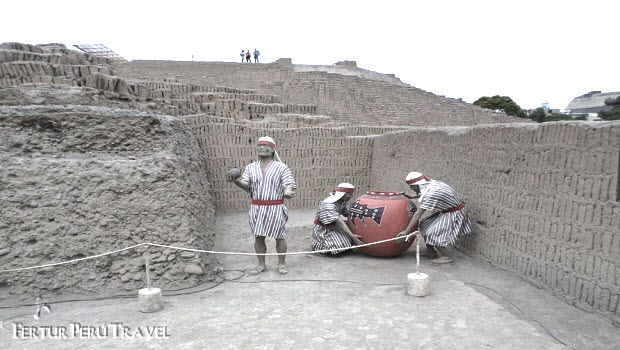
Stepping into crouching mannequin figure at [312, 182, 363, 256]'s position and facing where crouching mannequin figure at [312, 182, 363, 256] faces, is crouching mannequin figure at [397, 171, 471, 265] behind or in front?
in front

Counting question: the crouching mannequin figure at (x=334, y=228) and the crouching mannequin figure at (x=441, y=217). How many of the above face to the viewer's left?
1

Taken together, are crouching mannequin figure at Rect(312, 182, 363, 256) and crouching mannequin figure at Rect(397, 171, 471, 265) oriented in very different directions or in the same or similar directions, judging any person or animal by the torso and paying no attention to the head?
very different directions

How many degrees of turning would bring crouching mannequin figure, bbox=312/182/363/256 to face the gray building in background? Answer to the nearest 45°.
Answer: approximately 45° to its left

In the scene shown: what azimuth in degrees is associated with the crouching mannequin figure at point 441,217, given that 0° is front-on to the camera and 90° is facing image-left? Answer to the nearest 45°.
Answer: approximately 90°

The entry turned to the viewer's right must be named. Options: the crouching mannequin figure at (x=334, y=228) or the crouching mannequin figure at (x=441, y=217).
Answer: the crouching mannequin figure at (x=334, y=228)

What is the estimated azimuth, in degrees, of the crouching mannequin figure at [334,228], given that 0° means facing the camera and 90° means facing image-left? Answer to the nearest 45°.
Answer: approximately 270°

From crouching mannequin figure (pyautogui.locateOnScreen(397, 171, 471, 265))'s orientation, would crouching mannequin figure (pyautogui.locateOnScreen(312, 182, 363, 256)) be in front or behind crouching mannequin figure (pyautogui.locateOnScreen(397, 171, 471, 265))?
in front
